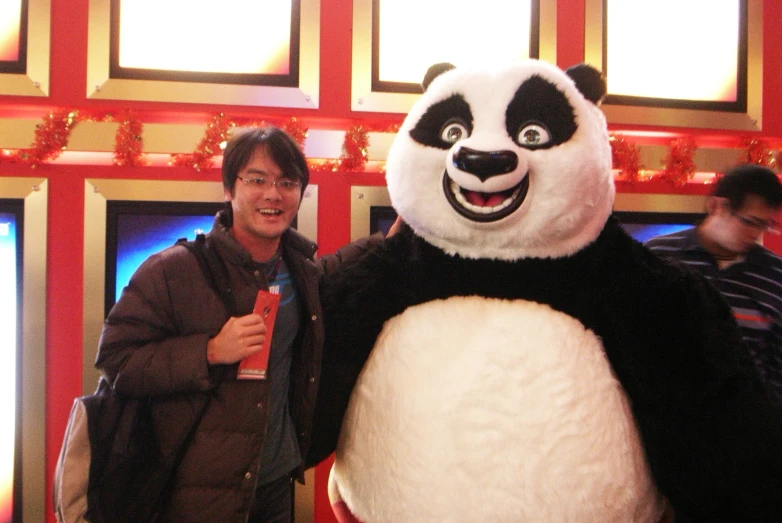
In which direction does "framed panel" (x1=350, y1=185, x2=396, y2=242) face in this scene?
toward the camera

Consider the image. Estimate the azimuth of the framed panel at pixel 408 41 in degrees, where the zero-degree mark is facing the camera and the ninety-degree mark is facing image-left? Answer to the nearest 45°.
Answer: approximately 0°

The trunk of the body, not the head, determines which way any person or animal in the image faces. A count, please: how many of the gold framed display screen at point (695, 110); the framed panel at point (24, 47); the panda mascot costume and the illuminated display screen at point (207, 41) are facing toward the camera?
4

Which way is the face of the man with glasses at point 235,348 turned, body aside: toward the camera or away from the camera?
toward the camera

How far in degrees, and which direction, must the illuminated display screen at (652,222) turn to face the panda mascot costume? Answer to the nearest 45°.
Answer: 0° — it already faces it

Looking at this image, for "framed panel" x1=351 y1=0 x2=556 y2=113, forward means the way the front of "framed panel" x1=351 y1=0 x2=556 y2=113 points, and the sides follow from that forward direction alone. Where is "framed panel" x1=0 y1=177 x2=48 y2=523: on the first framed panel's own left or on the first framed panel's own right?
on the first framed panel's own right

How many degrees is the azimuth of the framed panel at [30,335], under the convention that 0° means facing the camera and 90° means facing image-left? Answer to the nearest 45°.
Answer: approximately 0°

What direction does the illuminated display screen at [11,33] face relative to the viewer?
toward the camera

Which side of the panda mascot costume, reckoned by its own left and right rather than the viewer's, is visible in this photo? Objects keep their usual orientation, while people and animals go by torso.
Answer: front
